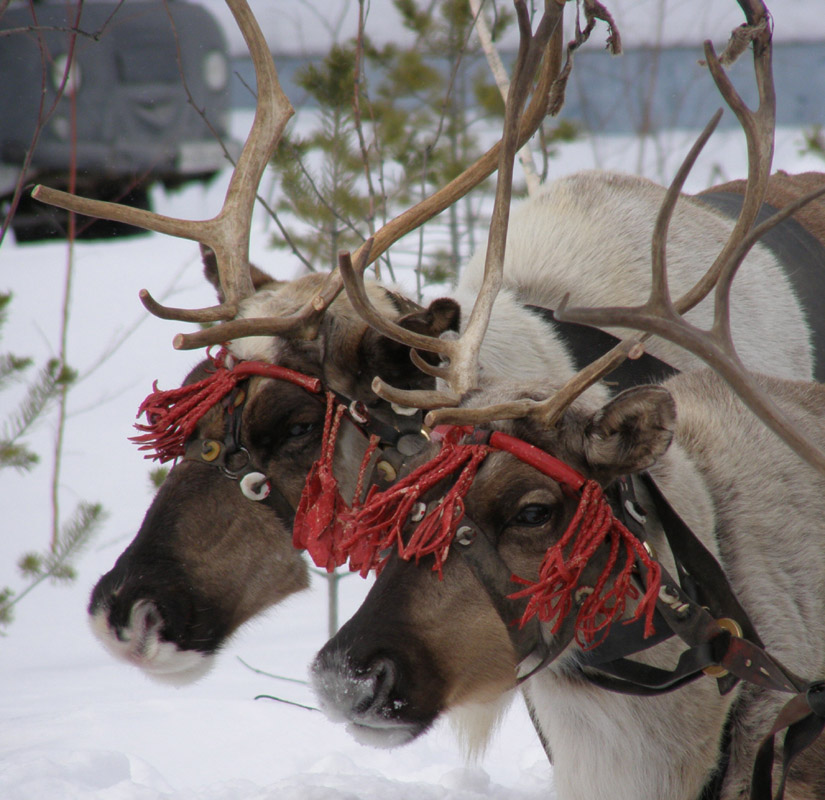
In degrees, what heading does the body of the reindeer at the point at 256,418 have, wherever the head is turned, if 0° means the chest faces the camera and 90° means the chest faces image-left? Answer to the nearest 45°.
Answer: approximately 45°

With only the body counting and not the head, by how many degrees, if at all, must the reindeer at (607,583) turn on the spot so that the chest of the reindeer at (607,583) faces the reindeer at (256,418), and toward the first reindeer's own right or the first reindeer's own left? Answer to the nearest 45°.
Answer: approximately 90° to the first reindeer's own right

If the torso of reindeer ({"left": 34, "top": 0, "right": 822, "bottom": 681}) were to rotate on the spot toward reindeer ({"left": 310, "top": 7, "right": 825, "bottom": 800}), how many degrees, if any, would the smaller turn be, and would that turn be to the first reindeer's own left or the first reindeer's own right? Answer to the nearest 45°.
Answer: approximately 90° to the first reindeer's own left

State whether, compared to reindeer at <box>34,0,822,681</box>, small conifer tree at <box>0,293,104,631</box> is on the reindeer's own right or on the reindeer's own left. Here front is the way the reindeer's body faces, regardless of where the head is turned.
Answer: on the reindeer's own right

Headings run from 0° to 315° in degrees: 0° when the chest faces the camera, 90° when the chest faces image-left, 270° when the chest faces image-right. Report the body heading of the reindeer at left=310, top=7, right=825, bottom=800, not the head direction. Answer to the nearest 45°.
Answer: approximately 45°

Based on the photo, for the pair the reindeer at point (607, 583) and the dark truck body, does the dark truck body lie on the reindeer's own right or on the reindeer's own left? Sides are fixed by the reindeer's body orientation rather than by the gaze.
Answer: on the reindeer's own right

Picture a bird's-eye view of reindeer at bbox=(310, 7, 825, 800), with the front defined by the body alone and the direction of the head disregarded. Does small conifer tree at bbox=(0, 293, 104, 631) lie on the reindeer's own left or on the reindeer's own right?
on the reindeer's own right
